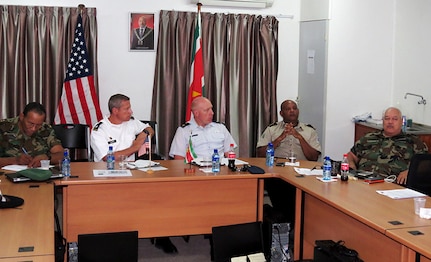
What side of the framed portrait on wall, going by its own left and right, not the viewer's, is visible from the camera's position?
front

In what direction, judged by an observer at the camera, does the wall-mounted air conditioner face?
facing the viewer

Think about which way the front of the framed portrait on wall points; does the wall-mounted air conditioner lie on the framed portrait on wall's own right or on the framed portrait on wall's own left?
on the framed portrait on wall's own left

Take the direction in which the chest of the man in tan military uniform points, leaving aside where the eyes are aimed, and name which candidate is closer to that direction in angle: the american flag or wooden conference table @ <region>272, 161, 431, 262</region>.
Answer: the wooden conference table

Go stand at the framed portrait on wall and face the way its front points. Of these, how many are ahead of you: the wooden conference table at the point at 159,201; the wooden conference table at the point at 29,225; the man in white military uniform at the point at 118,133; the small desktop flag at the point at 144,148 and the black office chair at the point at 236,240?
5

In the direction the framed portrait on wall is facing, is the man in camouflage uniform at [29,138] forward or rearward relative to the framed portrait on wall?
forward

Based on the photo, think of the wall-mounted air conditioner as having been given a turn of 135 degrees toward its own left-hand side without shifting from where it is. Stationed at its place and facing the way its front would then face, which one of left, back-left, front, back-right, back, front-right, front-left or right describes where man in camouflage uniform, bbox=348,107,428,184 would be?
right

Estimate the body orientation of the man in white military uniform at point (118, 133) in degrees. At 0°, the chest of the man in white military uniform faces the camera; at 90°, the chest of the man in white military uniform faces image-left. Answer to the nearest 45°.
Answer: approximately 315°

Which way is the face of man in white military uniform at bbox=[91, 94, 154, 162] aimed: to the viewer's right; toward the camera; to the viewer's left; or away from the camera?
to the viewer's right

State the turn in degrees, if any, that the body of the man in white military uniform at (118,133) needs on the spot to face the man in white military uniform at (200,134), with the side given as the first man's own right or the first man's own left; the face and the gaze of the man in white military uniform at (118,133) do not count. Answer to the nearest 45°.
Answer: approximately 45° to the first man's own left

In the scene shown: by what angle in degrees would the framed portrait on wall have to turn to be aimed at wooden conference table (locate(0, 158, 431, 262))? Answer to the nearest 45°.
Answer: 0° — it already faces it

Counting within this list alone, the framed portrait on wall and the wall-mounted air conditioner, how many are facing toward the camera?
2

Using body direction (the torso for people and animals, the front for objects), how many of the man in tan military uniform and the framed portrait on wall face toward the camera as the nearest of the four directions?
2

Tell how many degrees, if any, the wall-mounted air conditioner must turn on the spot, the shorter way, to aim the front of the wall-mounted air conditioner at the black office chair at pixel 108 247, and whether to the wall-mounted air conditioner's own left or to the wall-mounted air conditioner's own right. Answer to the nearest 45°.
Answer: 0° — it already faces it

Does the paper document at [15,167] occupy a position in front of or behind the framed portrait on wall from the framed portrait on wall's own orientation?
in front

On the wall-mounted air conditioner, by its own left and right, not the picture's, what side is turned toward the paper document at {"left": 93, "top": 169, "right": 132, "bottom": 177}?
front
